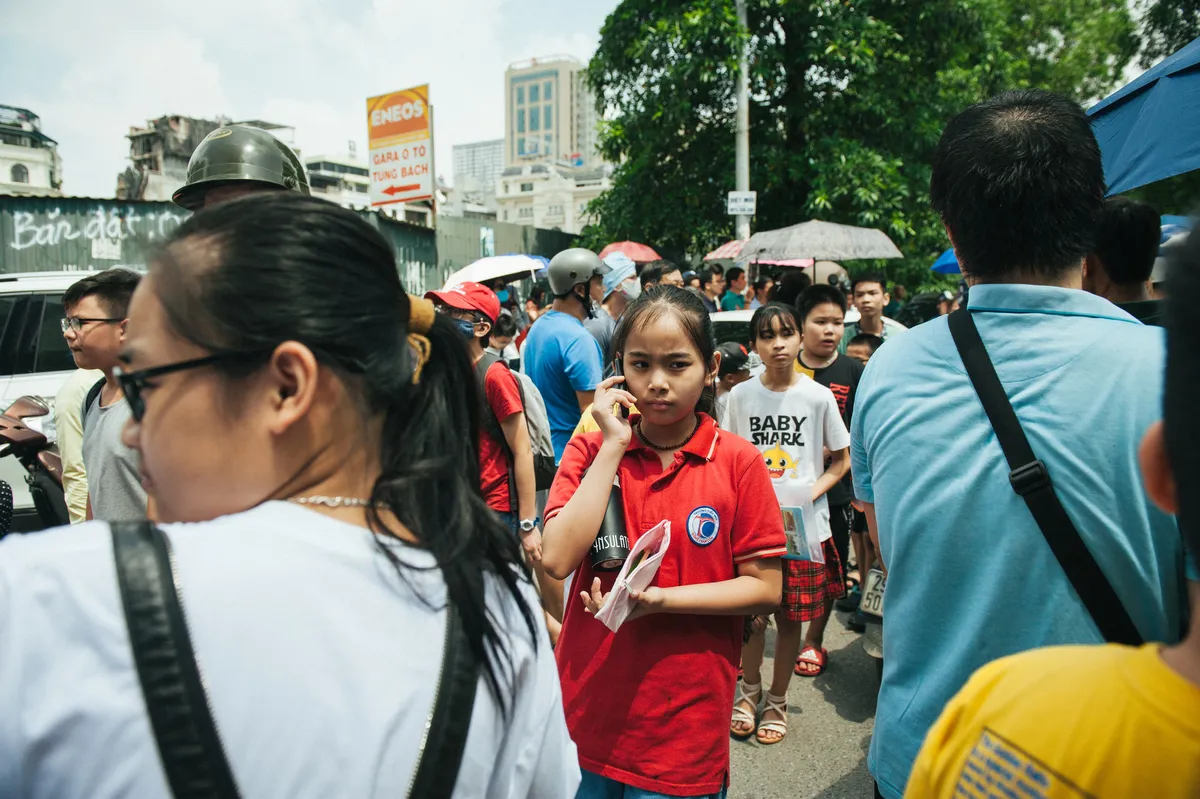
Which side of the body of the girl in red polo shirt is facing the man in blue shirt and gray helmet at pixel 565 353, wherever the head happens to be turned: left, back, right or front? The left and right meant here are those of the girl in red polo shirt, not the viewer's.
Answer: back

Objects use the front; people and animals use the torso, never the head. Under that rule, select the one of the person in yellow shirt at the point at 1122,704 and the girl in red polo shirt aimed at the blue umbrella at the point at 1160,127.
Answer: the person in yellow shirt

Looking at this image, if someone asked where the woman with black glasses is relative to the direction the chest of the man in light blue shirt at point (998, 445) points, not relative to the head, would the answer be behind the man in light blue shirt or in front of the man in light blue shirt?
behind

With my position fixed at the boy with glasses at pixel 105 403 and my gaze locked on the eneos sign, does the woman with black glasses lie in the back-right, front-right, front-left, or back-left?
back-right

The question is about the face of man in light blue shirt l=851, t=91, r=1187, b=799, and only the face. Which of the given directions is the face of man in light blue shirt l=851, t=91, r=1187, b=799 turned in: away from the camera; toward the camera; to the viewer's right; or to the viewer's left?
away from the camera

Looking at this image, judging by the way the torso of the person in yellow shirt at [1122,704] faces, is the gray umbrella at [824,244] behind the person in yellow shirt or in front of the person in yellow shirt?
in front

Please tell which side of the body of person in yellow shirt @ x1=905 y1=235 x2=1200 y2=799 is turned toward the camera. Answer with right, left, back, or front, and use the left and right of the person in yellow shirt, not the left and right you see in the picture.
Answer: back

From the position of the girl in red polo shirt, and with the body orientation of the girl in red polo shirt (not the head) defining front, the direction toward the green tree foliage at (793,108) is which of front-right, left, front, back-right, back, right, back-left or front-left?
back

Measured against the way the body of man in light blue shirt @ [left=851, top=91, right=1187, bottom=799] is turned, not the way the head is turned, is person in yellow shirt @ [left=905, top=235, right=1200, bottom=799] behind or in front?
behind

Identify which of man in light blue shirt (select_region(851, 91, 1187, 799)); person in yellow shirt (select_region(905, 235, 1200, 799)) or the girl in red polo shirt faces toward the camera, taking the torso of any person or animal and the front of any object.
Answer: the girl in red polo shirt

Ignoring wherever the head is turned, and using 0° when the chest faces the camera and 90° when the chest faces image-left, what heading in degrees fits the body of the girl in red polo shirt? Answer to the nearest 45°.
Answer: approximately 0°

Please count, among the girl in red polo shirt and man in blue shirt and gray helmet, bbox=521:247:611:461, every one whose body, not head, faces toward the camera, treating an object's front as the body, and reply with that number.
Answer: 1

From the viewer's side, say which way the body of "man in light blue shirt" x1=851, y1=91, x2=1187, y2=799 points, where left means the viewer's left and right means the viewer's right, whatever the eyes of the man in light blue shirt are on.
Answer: facing away from the viewer

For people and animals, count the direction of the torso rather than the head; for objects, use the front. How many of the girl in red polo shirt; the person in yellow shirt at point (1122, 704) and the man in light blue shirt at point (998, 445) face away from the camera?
2
